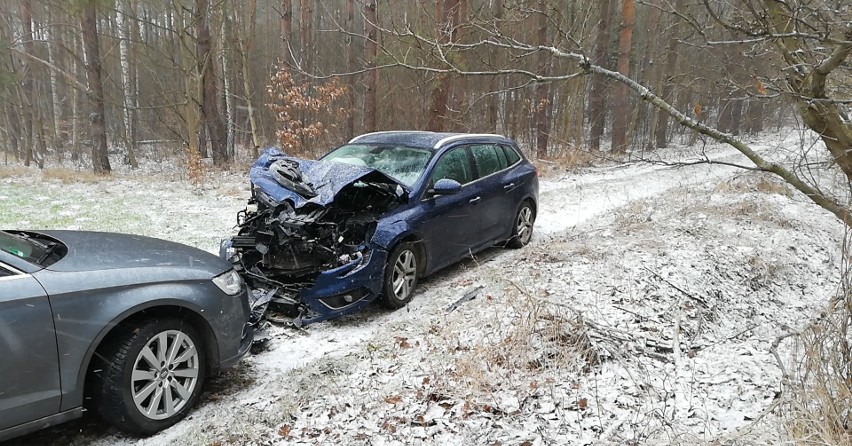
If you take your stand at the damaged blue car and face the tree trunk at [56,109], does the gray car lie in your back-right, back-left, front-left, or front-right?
back-left

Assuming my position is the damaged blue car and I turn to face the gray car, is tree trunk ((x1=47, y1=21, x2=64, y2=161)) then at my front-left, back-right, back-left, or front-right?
back-right

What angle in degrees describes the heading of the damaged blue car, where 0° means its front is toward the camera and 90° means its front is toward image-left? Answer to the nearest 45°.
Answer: approximately 45°

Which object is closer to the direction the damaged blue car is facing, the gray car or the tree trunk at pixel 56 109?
the gray car

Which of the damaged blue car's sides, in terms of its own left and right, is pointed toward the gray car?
front

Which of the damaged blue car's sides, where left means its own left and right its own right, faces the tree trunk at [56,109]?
right
